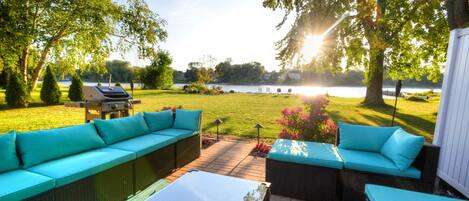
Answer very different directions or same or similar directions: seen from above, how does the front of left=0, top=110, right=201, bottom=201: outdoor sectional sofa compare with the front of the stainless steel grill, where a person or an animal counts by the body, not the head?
same or similar directions

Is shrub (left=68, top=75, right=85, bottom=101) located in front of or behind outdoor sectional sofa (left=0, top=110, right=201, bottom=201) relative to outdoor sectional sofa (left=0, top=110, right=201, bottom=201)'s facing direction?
behind

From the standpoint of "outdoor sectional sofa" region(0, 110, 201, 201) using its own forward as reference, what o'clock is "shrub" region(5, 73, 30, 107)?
The shrub is roughly at 7 o'clock from the outdoor sectional sofa.

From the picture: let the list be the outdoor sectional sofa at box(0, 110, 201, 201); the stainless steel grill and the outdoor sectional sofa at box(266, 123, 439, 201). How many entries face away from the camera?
0

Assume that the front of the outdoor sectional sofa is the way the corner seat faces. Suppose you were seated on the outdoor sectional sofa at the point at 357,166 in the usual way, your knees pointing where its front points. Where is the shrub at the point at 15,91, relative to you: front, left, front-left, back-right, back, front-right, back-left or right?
front-right

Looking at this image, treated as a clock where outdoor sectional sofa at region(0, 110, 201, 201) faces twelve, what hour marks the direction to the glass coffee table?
The glass coffee table is roughly at 12 o'clock from the outdoor sectional sofa.

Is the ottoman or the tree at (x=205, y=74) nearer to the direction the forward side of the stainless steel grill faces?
the ottoman

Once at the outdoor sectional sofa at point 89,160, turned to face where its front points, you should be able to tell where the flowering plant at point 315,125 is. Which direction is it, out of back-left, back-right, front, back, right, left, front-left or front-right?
front-left

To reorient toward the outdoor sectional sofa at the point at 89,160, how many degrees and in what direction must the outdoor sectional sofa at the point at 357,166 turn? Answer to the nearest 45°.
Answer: approximately 90° to its right

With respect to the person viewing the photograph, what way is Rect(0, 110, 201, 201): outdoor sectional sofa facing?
facing the viewer and to the right of the viewer

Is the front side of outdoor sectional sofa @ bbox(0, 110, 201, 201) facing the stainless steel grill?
no

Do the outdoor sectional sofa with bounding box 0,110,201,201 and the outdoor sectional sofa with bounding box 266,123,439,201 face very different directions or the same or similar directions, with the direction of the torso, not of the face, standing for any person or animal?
very different directions

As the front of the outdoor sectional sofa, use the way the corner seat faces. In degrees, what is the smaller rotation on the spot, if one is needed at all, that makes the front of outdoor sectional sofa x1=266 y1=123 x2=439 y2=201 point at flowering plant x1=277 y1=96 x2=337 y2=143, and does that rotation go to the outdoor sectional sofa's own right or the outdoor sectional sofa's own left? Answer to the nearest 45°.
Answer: approximately 90° to the outdoor sectional sofa's own right

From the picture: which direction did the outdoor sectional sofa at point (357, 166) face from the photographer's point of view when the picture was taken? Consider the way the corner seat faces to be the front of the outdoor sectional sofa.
facing the viewer and to the left of the viewer

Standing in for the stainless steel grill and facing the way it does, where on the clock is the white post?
The white post is roughly at 12 o'clock from the stainless steel grill.

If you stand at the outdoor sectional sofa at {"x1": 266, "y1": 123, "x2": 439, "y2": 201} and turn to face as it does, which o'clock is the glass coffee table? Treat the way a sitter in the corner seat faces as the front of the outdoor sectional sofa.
The glass coffee table is roughly at 12 o'clock from the outdoor sectional sofa.

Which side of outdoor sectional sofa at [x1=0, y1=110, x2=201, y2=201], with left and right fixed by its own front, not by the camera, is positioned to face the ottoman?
front
